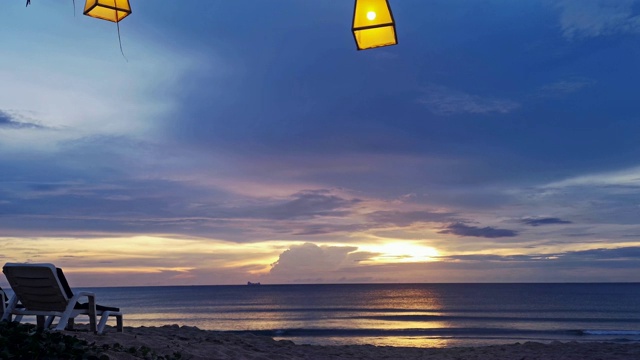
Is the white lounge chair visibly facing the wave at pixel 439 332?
yes

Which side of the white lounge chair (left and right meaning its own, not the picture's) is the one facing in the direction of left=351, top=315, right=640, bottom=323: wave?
front

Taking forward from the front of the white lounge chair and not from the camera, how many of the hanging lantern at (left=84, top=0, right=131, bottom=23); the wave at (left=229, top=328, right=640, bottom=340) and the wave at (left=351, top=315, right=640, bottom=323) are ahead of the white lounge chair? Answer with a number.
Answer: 2

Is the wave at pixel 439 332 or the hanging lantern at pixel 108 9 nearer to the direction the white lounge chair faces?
the wave

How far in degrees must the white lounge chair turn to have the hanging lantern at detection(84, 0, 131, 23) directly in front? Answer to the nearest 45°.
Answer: approximately 135° to its right

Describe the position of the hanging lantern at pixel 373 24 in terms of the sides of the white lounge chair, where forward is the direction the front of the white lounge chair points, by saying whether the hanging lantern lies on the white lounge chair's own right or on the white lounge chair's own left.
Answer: on the white lounge chair's own right

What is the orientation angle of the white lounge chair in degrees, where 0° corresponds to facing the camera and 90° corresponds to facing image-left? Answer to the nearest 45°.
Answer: approximately 225°
